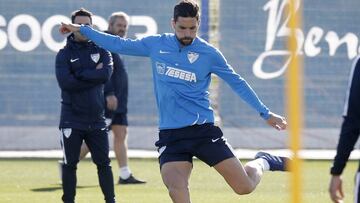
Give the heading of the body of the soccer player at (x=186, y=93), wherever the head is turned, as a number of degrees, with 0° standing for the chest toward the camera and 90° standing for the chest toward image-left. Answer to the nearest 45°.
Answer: approximately 0°

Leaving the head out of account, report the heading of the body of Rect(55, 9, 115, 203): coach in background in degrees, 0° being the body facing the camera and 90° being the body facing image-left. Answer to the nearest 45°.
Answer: approximately 0°

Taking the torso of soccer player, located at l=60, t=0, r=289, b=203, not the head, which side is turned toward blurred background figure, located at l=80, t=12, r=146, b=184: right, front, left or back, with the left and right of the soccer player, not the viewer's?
back
